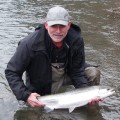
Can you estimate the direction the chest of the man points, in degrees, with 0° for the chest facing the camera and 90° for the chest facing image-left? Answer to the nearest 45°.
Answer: approximately 0°
